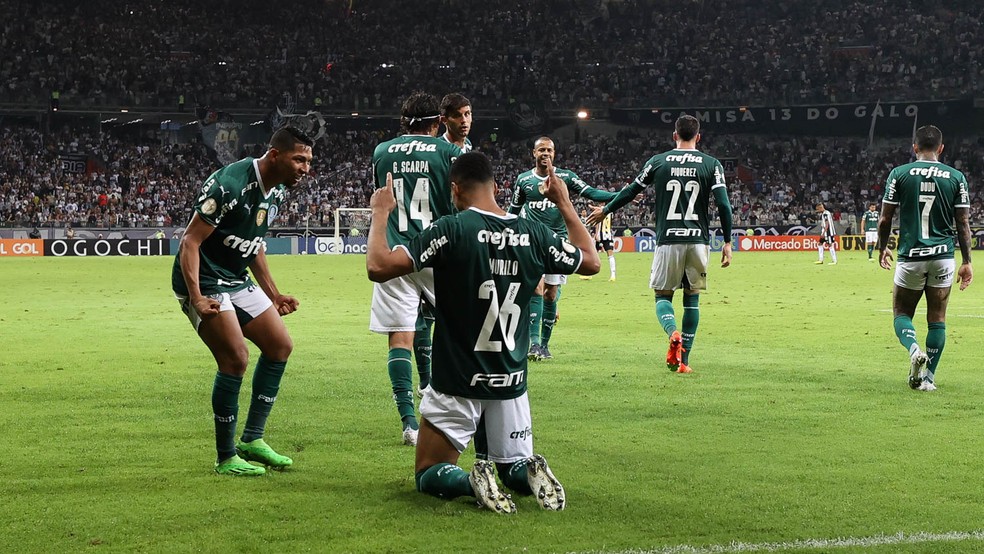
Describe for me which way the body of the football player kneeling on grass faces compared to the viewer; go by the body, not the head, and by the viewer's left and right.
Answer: facing away from the viewer and to the left of the viewer

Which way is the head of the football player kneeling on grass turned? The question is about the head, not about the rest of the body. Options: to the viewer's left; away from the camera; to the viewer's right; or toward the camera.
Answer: away from the camera
